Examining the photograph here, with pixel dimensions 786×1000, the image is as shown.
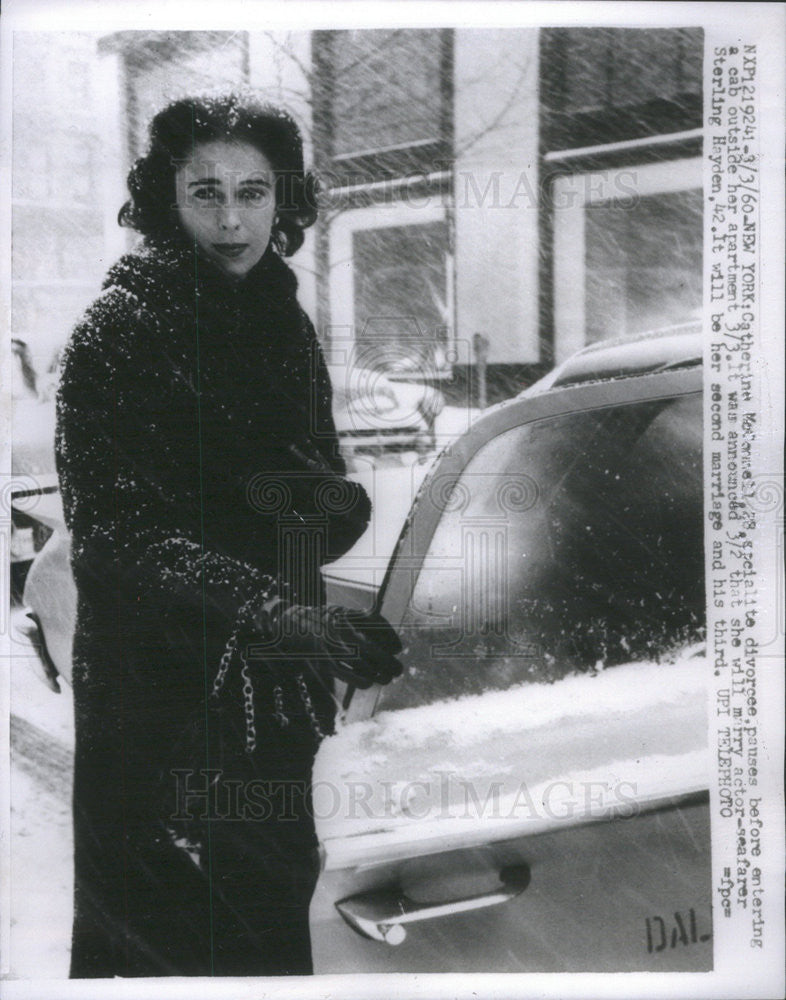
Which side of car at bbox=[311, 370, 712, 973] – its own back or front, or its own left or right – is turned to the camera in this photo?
right
